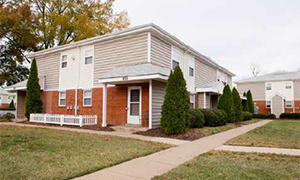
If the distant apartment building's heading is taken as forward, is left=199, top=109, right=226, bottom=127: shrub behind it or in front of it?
in front

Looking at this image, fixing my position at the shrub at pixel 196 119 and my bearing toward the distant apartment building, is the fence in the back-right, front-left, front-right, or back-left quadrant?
back-left

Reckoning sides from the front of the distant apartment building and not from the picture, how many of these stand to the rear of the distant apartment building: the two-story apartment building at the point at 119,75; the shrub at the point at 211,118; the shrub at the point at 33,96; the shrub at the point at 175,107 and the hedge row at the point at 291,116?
0

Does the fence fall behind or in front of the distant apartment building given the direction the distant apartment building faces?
in front

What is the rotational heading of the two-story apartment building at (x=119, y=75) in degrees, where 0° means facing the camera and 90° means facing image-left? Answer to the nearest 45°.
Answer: approximately 45°

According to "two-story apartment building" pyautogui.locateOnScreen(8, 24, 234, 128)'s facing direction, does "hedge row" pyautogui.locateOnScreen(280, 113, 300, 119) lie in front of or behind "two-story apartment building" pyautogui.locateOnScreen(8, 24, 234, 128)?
behind

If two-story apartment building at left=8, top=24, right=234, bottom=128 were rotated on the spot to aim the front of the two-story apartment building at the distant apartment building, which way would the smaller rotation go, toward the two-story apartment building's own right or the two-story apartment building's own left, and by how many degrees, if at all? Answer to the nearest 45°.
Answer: approximately 180°

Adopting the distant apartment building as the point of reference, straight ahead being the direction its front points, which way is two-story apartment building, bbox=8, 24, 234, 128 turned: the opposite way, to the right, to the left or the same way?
the same way

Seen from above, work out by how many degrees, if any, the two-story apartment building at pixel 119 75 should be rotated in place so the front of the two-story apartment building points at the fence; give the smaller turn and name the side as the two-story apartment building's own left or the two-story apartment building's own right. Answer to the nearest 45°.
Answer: approximately 45° to the two-story apartment building's own right

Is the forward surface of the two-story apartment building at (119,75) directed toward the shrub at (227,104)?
no

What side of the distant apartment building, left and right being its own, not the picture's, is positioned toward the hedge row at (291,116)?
front

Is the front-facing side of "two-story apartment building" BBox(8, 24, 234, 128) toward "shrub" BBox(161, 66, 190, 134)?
no

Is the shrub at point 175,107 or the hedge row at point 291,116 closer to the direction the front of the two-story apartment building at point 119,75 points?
the shrub

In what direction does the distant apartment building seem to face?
toward the camera

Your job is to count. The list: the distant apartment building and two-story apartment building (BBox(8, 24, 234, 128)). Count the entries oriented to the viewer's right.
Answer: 0
